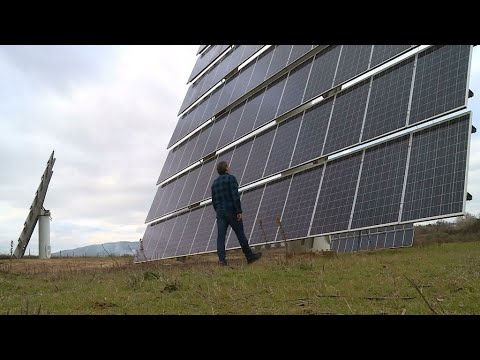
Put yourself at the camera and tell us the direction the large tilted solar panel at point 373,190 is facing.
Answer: facing the viewer and to the left of the viewer

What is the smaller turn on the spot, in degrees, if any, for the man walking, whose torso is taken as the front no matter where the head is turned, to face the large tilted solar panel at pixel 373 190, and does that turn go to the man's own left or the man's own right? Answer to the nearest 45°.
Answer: approximately 45° to the man's own right

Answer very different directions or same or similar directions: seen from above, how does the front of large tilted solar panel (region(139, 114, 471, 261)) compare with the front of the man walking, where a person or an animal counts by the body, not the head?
very different directions

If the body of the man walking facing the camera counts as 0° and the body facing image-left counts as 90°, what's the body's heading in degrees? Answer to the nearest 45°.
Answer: approximately 225°
